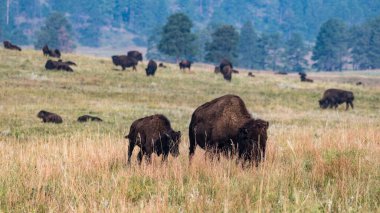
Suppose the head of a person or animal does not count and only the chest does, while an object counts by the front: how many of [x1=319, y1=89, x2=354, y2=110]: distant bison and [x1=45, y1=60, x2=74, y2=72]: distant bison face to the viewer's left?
2

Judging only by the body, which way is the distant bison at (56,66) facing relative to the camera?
to the viewer's left

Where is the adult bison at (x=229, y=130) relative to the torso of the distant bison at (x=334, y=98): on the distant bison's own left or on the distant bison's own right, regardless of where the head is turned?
on the distant bison's own left

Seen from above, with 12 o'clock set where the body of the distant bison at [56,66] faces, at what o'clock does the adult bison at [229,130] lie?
The adult bison is roughly at 9 o'clock from the distant bison.

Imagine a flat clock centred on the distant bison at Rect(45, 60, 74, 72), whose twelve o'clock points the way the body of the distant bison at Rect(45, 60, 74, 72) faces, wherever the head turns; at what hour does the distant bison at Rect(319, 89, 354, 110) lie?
the distant bison at Rect(319, 89, 354, 110) is roughly at 7 o'clock from the distant bison at Rect(45, 60, 74, 72).

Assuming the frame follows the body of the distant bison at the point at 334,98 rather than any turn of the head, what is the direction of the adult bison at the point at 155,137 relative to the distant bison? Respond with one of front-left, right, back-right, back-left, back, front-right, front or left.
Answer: left

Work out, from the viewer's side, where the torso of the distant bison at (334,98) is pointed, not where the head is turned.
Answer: to the viewer's left

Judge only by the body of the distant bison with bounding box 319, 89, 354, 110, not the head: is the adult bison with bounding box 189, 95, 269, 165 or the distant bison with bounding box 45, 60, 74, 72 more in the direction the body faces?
the distant bison

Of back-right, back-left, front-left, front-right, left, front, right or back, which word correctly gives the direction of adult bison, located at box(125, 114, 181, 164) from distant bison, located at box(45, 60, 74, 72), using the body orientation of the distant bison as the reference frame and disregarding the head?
left
